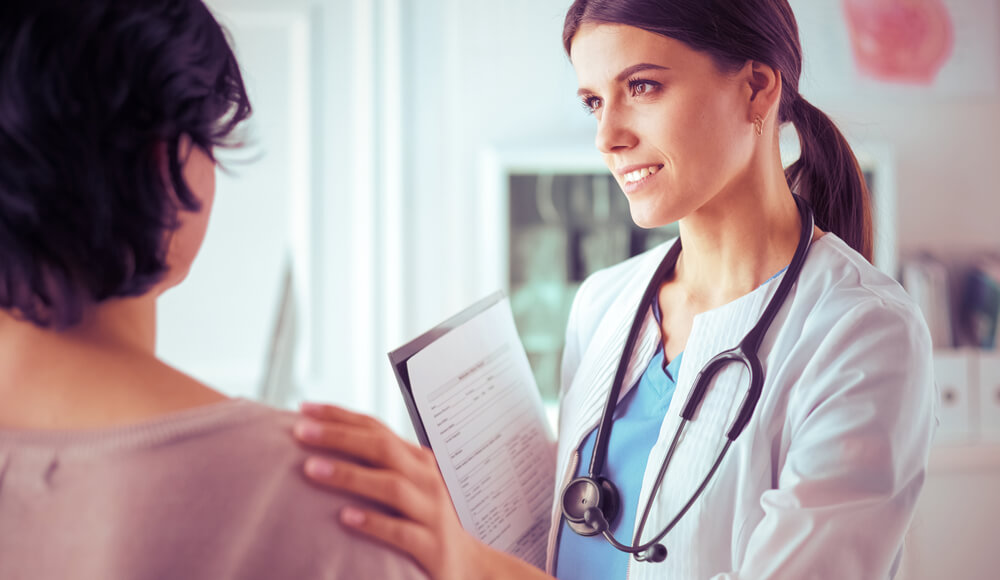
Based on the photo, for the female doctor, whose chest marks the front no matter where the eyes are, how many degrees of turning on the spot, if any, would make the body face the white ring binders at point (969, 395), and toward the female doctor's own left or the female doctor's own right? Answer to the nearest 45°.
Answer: approximately 180°

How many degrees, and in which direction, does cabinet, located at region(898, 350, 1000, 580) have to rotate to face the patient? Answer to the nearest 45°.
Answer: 0° — it already faces them

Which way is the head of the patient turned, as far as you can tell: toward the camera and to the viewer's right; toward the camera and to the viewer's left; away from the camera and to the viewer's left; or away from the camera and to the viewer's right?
away from the camera and to the viewer's right
